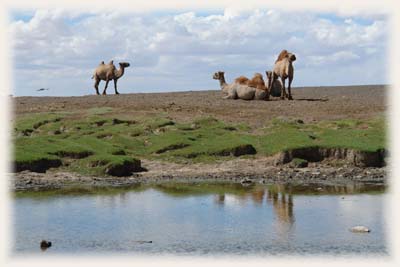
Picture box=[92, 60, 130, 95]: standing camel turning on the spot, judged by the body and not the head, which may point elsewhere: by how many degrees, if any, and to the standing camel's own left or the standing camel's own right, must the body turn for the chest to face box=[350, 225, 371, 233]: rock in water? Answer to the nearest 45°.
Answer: approximately 90° to the standing camel's own right

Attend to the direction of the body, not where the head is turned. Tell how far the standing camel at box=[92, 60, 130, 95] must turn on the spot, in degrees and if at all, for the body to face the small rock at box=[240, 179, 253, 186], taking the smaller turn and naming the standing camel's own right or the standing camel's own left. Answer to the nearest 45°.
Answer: approximately 90° to the standing camel's own right

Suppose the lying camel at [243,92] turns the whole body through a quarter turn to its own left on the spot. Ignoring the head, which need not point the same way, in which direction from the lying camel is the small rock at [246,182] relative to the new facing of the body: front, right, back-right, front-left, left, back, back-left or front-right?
front

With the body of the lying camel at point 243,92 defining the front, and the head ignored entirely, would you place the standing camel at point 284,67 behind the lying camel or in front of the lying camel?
behind

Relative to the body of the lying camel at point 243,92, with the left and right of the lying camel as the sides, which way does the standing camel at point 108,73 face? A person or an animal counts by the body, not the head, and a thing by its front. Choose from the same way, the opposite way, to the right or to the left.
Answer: the opposite way

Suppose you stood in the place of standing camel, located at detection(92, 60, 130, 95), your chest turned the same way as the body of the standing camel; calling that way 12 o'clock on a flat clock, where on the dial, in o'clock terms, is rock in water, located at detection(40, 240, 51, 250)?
The rock in water is roughly at 3 o'clock from the standing camel.

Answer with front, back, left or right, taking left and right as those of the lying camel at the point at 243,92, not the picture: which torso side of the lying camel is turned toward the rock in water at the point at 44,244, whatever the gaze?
left

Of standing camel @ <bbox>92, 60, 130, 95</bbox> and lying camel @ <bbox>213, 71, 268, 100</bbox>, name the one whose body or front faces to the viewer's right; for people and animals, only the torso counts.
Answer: the standing camel

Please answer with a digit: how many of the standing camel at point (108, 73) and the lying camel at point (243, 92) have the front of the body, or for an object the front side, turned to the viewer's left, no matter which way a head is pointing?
1

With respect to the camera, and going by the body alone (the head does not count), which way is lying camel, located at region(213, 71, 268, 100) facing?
to the viewer's left

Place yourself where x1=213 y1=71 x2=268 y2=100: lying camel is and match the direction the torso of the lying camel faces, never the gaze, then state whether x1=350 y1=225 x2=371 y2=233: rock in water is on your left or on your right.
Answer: on your left

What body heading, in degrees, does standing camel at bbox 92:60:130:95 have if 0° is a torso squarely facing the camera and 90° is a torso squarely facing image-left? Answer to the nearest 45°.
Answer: approximately 270°
